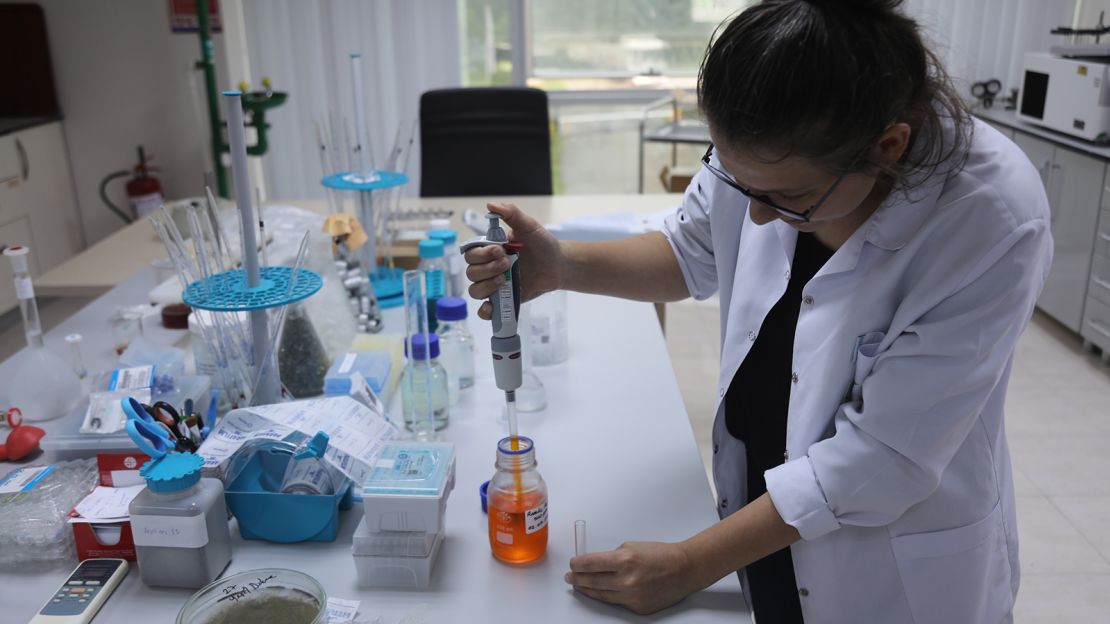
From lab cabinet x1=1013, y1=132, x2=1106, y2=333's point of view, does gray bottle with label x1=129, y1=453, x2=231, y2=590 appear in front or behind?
in front

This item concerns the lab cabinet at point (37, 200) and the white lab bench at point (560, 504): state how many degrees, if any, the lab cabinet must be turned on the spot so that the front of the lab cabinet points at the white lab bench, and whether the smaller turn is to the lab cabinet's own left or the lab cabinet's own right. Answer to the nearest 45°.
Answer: approximately 45° to the lab cabinet's own right

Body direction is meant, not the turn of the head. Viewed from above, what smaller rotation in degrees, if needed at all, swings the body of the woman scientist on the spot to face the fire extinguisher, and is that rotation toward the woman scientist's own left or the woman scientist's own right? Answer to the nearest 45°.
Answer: approximately 90° to the woman scientist's own right

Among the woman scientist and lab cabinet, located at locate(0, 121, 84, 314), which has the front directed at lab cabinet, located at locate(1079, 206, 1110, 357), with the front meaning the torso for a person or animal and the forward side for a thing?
lab cabinet, located at locate(0, 121, 84, 314)

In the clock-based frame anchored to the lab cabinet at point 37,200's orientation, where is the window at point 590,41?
The window is roughly at 11 o'clock from the lab cabinet.

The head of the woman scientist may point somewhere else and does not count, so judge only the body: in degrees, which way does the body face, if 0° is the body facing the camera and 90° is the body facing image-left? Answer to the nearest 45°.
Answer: approximately 45°

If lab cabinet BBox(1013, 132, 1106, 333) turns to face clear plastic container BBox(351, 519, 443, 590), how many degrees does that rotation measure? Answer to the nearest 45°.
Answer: approximately 45° to its left

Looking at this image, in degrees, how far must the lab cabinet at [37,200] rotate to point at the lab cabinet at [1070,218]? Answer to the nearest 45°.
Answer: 0° — it already faces it

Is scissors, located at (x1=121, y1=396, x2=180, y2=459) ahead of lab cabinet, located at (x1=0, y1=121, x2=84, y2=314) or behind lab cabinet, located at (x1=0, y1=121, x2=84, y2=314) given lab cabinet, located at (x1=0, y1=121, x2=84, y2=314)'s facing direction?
ahead

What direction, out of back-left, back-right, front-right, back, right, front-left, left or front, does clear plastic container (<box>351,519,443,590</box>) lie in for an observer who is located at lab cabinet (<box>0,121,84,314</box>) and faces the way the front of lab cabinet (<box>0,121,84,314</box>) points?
front-right

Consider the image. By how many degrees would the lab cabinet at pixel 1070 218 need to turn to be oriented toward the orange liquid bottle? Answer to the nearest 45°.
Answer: approximately 45° to its left
